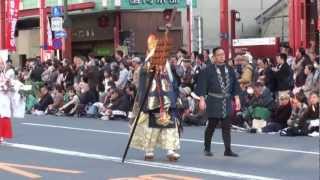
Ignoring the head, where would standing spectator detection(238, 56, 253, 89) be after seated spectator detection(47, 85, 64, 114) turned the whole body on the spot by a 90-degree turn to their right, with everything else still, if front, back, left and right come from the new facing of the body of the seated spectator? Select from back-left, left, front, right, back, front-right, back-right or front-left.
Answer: back

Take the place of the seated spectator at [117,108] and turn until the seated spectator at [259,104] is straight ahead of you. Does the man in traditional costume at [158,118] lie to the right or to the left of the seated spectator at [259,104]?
right

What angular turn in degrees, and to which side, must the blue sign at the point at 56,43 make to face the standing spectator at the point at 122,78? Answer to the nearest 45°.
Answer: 0° — it already faces them

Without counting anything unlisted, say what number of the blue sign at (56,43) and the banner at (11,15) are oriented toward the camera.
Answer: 2

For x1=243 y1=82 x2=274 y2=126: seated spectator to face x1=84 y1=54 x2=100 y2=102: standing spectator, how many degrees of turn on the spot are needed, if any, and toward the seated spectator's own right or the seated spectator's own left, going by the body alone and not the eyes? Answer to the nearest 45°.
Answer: approximately 90° to the seated spectator's own right

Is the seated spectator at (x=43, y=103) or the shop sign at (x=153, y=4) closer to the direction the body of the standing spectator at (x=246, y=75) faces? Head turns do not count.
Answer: the seated spectator

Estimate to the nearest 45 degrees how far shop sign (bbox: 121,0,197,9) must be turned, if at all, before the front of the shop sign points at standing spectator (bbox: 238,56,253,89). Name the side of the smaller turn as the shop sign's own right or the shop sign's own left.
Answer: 0° — it already faces them

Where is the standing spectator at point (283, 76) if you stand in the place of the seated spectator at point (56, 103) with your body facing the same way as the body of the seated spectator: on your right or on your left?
on your left

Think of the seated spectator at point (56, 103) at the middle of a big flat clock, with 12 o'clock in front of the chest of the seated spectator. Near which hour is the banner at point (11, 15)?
The banner is roughly at 4 o'clock from the seated spectator.

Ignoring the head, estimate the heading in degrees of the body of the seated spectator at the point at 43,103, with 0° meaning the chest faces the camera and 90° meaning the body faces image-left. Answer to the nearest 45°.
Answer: approximately 45°

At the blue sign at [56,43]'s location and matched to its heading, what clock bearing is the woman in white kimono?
The woman in white kimono is roughly at 12 o'clock from the blue sign.

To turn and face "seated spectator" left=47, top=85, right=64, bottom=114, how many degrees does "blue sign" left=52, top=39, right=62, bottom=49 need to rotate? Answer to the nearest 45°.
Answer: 0° — it already faces them

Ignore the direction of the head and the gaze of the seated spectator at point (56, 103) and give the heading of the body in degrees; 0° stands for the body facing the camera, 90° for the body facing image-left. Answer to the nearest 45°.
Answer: approximately 45°

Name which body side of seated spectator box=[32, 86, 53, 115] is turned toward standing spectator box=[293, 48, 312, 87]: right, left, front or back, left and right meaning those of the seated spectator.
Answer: left

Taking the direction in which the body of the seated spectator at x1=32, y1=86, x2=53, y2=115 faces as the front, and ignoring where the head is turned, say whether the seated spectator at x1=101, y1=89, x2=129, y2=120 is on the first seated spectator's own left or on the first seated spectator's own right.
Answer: on the first seated spectator's own left
